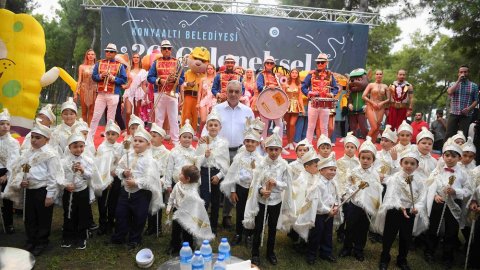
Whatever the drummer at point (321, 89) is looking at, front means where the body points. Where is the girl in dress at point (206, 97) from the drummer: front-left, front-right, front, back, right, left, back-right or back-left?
right

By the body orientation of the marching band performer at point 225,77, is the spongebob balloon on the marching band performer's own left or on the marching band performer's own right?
on the marching band performer's own right

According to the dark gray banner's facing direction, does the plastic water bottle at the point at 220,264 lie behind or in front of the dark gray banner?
in front

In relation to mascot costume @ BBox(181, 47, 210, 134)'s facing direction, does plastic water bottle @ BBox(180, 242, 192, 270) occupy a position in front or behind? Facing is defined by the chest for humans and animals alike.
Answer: in front

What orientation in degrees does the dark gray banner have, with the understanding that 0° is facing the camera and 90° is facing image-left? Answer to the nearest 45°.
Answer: approximately 0°
